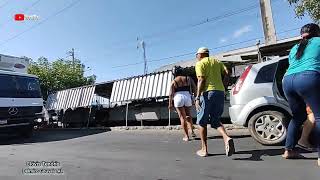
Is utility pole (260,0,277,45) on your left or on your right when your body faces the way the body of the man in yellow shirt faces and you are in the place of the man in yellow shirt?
on your right

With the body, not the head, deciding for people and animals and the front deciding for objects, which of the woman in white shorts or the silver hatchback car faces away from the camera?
the woman in white shorts

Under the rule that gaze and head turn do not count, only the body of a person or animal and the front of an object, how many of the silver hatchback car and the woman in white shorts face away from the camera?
1

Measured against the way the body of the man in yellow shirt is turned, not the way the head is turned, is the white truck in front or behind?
in front

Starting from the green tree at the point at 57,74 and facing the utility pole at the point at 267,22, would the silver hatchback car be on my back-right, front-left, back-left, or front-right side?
front-right

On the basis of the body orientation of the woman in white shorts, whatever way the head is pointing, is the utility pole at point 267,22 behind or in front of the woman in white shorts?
in front

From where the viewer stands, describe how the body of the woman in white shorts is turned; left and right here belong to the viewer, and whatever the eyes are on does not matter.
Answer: facing away from the viewer

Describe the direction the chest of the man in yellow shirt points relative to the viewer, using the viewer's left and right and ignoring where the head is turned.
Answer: facing away from the viewer and to the left of the viewer

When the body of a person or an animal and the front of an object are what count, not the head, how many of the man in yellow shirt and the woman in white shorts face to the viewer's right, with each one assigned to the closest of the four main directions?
0
